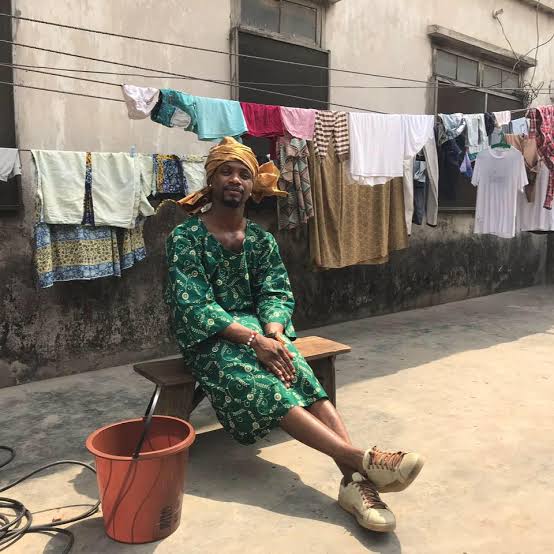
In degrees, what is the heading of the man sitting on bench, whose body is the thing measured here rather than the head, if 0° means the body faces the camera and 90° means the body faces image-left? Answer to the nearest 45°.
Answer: approximately 315°

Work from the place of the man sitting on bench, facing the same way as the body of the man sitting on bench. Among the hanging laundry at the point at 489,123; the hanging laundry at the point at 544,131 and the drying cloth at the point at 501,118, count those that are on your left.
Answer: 3

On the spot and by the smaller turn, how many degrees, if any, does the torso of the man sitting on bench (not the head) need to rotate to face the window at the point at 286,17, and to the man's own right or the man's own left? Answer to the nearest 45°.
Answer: approximately 135° to the man's own left

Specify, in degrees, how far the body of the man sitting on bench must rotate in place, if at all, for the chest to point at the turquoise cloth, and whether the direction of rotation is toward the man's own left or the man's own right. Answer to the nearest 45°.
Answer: approximately 135° to the man's own left

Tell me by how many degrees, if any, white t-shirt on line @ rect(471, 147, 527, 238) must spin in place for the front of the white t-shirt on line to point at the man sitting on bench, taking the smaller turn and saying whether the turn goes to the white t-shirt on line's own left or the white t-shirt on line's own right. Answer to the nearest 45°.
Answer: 0° — it already faces them

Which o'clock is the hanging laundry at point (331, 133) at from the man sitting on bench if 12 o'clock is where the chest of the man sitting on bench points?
The hanging laundry is roughly at 8 o'clock from the man sitting on bench.

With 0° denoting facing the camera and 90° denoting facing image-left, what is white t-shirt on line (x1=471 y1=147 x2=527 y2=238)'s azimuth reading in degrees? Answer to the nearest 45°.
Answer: approximately 0°

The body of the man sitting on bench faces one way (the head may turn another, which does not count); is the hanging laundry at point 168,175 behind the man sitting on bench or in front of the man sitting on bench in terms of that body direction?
behind

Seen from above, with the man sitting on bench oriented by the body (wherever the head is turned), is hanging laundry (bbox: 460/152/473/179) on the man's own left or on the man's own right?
on the man's own left

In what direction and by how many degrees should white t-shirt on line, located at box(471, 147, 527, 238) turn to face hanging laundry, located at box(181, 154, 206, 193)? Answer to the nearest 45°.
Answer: approximately 45° to its right

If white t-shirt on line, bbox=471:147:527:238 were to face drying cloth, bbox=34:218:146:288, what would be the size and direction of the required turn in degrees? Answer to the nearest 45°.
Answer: approximately 45° to its right
